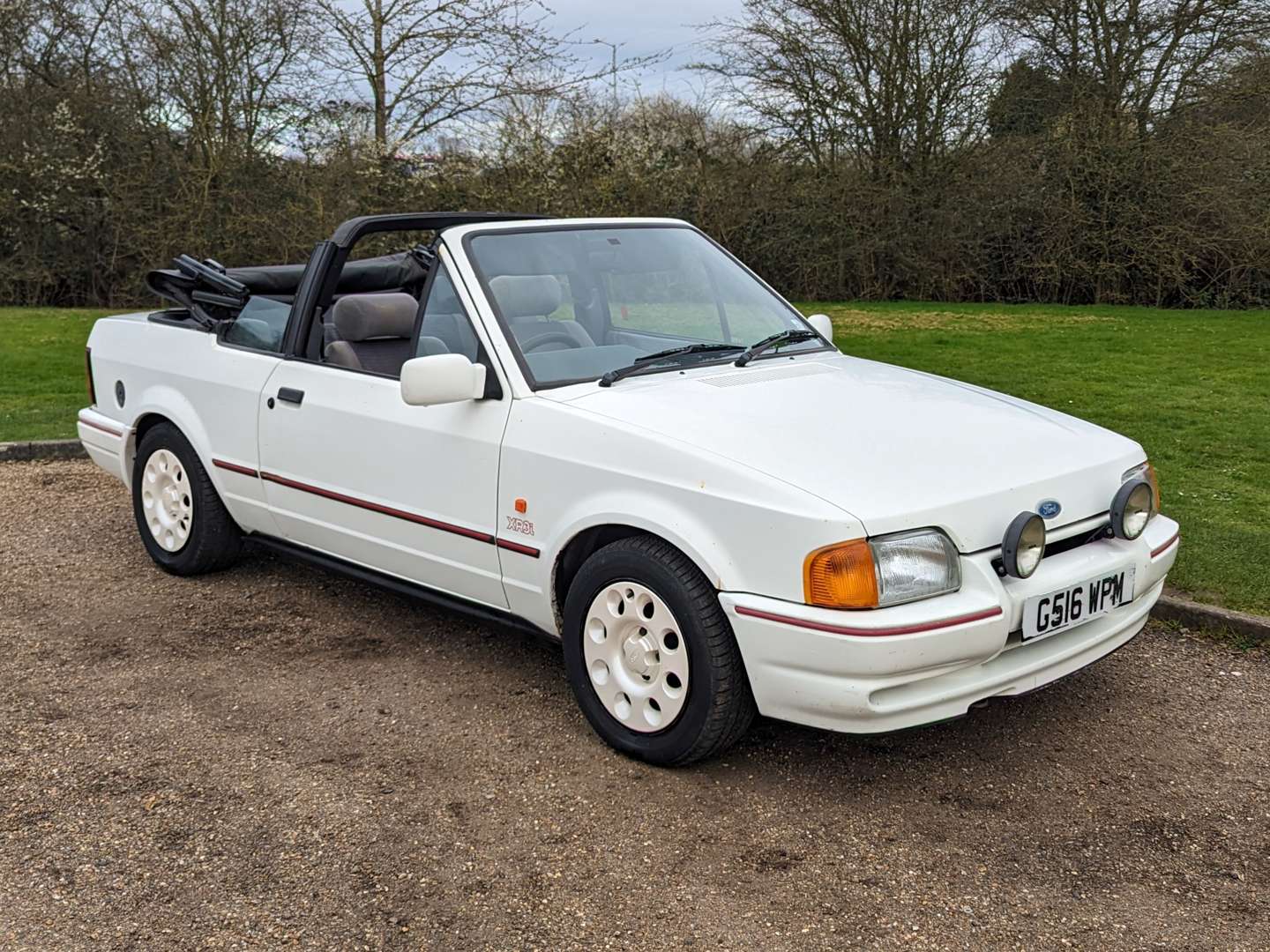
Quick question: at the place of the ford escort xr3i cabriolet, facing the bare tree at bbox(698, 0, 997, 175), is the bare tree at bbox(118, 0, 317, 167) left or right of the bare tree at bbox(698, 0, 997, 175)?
left

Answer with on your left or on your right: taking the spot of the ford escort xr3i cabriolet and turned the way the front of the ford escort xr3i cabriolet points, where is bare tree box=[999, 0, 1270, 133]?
on your left

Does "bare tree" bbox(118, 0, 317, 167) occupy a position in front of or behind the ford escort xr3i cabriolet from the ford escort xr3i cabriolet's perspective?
behind

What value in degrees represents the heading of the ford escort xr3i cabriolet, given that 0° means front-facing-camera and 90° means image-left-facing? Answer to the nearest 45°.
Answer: approximately 315°

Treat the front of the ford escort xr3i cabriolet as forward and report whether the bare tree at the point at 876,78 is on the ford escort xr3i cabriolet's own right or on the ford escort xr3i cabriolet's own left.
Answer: on the ford escort xr3i cabriolet's own left

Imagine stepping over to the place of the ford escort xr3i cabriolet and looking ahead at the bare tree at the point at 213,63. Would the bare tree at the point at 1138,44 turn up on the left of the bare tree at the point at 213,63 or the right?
right
